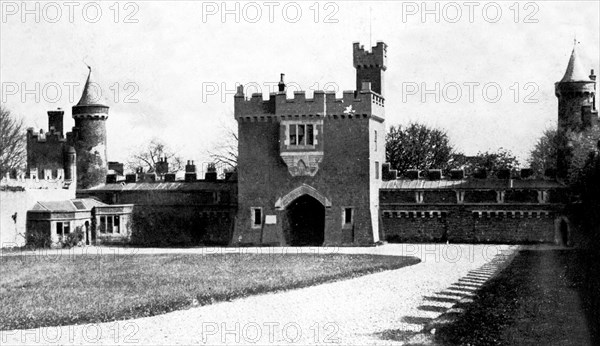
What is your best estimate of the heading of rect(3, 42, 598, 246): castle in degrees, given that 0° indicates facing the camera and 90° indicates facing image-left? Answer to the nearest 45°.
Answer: approximately 0°

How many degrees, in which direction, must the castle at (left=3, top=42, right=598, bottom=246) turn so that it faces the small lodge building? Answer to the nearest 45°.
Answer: approximately 90° to its right
